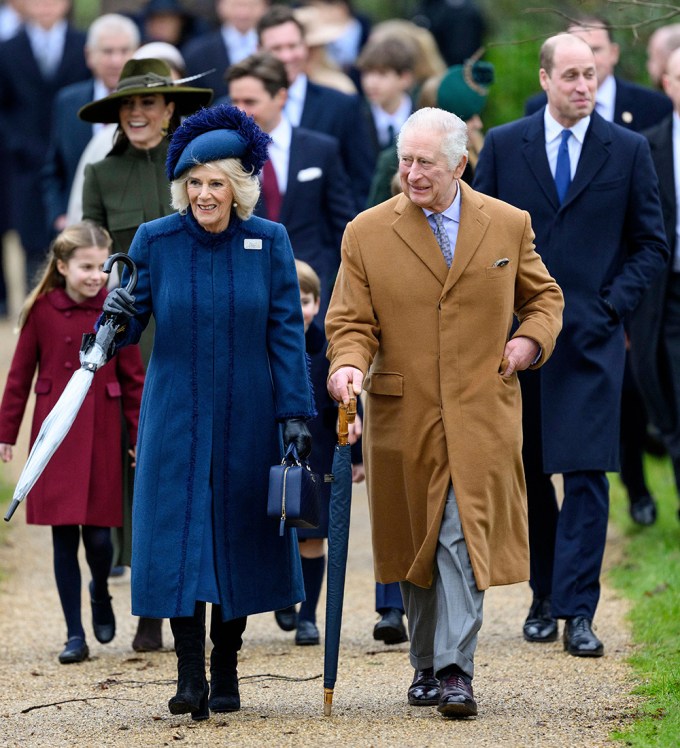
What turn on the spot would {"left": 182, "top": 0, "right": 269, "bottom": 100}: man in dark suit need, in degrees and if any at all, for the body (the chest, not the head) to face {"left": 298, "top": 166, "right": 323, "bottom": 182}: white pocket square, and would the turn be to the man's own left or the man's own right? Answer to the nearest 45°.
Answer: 0° — they already face it

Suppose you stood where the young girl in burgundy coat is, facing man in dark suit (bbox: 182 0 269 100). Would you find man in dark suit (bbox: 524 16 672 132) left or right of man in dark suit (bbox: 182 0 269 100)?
right

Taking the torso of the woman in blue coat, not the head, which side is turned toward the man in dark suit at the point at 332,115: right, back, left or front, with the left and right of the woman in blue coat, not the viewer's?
back

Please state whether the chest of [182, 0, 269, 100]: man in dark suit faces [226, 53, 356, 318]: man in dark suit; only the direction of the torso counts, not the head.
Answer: yes

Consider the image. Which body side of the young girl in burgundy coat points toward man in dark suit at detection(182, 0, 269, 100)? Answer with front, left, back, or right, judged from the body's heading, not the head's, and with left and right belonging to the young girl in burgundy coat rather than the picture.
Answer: back

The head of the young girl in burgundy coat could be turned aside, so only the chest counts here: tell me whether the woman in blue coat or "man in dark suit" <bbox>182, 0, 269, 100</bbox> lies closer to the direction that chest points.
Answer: the woman in blue coat

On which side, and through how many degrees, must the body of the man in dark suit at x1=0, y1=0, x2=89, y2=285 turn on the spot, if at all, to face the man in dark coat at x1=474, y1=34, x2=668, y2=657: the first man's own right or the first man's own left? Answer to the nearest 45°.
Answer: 0° — they already face them

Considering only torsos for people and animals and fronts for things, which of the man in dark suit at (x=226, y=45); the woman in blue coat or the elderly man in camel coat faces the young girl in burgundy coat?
the man in dark suit

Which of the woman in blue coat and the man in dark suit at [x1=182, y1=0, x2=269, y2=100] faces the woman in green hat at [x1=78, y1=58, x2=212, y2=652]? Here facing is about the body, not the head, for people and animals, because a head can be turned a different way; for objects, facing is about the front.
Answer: the man in dark suit
